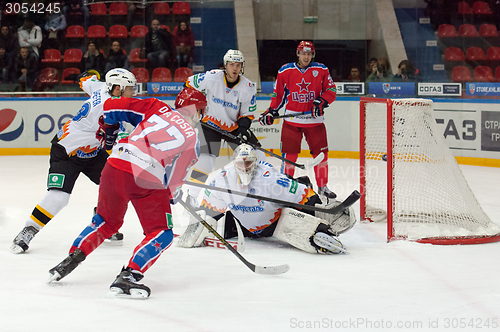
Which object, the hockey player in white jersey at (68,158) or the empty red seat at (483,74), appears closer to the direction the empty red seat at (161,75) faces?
the hockey player in white jersey

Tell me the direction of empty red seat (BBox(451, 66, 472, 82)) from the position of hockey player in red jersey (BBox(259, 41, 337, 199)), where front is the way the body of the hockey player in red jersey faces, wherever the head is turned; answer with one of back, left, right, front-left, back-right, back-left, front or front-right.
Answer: back-left

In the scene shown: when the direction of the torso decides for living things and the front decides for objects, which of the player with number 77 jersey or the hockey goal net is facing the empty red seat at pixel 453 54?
the player with number 77 jersey

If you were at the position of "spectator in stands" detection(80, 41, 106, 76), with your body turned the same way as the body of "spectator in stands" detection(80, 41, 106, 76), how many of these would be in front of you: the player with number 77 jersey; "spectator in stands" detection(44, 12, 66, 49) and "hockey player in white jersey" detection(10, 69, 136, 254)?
2

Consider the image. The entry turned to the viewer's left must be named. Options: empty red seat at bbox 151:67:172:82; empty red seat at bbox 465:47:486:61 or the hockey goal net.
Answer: the hockey goal net

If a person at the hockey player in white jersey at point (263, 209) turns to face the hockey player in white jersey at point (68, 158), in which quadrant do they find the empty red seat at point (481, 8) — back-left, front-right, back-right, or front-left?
back-right

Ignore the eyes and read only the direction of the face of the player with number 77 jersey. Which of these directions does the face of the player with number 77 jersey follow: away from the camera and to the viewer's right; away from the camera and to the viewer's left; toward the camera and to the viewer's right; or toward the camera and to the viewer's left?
away from the camera and to the viewer's right

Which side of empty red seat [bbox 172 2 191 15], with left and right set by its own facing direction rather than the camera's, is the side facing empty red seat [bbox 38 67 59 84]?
right

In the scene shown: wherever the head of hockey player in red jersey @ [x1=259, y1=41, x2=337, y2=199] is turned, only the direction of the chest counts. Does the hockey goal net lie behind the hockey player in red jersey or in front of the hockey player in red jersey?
in front

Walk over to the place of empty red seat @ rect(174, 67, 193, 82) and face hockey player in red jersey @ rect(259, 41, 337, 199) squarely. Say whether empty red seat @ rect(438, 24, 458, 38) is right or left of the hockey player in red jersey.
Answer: left

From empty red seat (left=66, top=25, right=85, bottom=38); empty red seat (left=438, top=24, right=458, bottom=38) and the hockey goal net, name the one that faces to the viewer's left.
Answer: the hockey goal net
